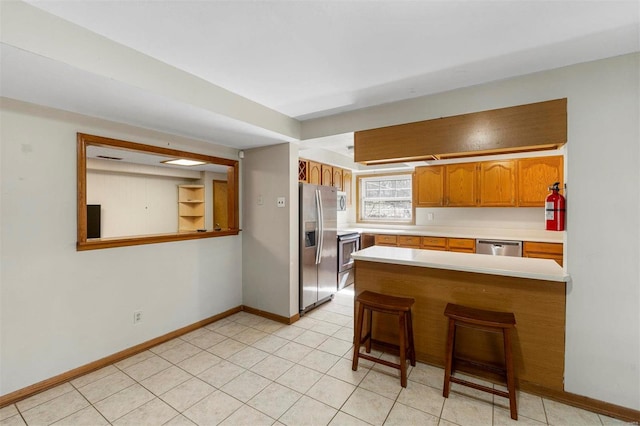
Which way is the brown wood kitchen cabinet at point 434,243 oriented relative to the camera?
toward the camera

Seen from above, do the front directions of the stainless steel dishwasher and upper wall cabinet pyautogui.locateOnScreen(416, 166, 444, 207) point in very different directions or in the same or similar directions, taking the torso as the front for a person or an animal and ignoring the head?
same or similar directions

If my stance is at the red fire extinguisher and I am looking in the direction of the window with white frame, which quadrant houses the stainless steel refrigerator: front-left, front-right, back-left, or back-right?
front-left

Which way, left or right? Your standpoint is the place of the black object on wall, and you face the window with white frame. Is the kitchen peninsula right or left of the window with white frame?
right

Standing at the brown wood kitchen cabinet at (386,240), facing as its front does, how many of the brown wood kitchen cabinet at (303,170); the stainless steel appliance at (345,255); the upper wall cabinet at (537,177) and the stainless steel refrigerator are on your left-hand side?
1

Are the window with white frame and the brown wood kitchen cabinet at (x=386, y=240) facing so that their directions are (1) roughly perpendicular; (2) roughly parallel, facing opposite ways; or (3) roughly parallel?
roughly parallel

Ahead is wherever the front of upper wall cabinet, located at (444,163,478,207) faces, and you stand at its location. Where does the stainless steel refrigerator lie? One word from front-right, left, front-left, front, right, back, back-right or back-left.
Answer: front-right

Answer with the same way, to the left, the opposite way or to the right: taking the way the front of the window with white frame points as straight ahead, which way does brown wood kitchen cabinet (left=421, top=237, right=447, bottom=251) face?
the same way

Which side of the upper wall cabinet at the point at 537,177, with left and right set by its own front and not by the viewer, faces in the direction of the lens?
front

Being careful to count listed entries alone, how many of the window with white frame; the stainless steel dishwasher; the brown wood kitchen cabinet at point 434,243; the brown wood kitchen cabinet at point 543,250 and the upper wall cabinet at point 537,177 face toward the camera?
5

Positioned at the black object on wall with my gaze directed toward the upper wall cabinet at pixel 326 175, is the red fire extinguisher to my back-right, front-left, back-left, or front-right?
front-right

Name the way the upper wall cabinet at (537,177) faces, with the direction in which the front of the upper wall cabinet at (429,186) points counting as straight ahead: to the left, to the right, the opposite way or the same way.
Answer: the same way

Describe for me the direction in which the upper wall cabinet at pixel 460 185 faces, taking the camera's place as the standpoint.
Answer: facing the viewer

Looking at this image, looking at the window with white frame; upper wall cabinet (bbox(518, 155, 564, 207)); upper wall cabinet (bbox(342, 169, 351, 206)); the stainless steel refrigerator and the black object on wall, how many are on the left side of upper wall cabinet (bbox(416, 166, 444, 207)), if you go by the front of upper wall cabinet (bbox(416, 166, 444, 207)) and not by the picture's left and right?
1

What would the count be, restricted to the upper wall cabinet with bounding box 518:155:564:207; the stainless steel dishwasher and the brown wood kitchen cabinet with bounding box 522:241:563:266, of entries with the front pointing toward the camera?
3

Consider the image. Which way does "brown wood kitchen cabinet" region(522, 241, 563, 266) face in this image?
toward the camera

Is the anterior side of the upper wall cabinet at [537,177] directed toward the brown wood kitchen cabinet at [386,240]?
no
